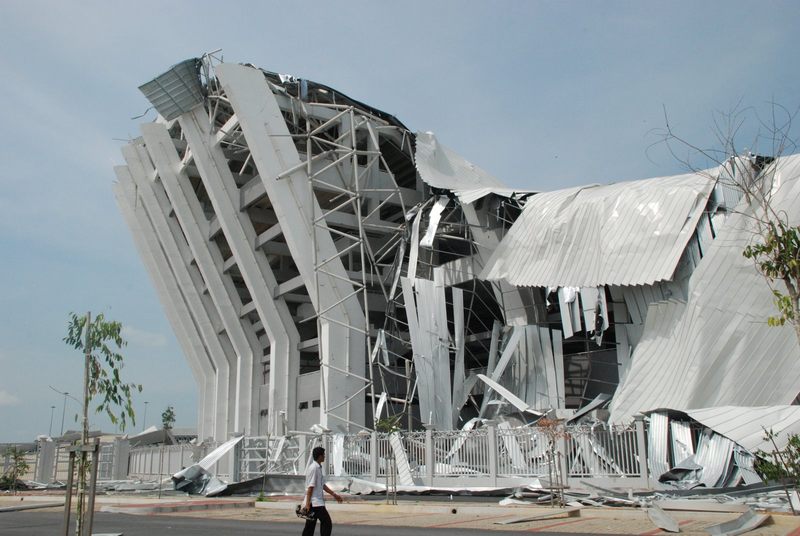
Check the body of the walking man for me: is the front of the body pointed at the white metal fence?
no

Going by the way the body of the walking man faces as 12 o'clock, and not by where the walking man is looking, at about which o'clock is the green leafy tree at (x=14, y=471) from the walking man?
The green leafy tree is roughly at 8 o'clock from the walking man.

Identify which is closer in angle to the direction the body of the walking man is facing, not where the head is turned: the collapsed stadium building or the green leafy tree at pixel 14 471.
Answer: the collapsed stadium building

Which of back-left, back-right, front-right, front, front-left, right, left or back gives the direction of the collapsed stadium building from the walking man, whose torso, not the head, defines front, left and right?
left

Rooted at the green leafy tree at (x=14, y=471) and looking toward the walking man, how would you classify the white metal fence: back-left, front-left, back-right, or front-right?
front-left

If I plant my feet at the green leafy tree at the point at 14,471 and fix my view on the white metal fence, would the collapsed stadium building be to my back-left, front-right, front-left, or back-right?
front-left

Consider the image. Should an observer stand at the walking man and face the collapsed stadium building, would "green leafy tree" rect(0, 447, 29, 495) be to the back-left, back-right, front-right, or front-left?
front-left

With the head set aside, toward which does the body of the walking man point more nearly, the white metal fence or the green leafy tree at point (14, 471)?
the white metal fence
